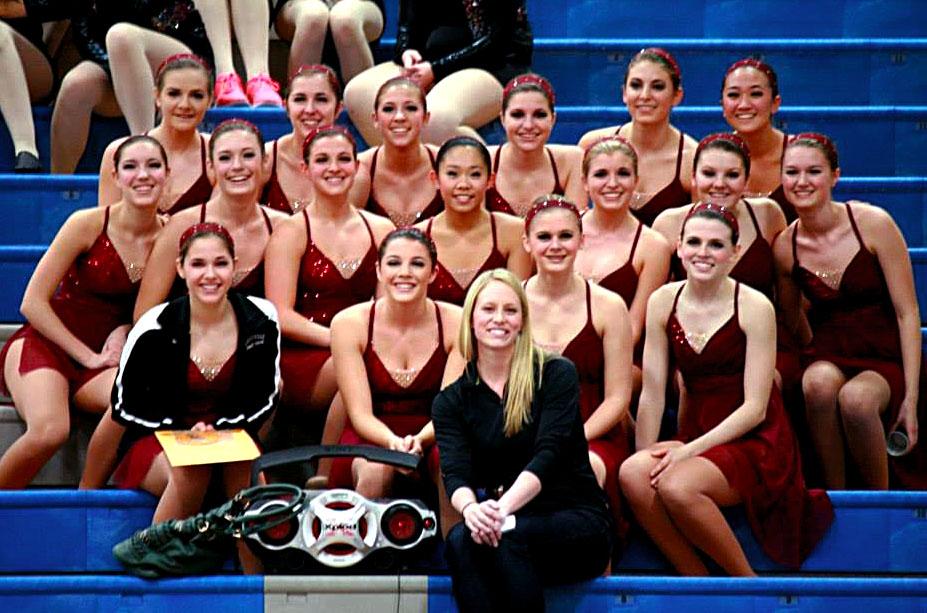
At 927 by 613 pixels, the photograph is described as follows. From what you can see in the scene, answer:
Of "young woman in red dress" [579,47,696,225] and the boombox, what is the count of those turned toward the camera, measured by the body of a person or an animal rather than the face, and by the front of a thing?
2

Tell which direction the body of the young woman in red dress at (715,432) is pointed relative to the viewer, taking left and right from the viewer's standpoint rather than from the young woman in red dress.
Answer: facing the viewer and to the left of the viewer

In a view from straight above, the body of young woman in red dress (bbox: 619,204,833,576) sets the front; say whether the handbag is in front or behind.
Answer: in front

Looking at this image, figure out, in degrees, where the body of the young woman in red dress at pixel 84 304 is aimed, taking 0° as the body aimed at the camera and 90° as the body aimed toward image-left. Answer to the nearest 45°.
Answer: approximately 315°

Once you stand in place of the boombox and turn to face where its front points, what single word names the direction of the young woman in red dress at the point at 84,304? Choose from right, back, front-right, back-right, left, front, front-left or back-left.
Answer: back-right

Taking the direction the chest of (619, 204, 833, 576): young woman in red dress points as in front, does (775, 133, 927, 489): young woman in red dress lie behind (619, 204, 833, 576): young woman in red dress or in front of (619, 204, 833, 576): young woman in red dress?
behind
